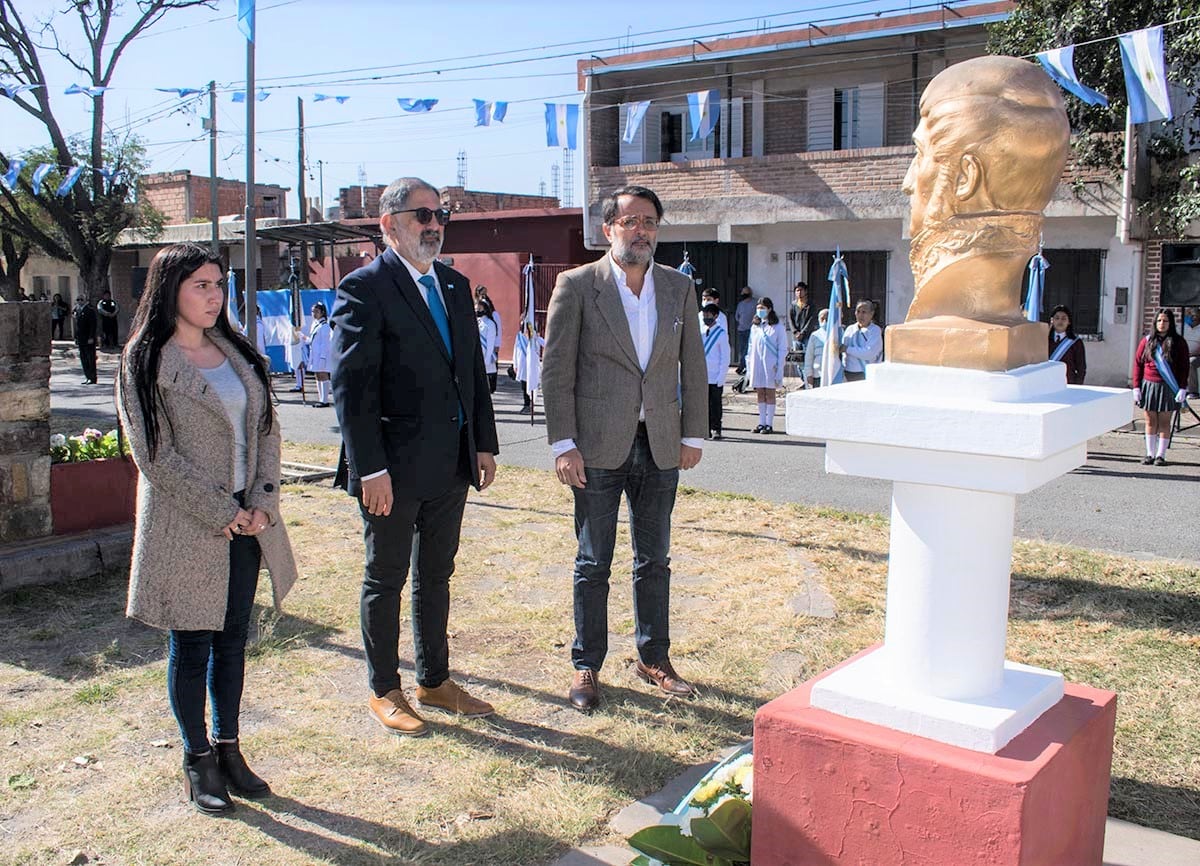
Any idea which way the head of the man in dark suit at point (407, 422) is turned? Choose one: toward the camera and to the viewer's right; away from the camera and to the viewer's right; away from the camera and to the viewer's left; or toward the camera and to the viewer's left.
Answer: toward the camera and to the viewer's right

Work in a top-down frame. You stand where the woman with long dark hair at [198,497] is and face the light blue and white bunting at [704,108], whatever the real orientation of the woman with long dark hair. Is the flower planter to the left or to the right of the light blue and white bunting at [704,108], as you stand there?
left

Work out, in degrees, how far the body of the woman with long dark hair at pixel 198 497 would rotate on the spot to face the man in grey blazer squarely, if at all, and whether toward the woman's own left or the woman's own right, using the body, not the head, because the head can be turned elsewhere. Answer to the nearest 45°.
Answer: approximately 45° to the woman's own left

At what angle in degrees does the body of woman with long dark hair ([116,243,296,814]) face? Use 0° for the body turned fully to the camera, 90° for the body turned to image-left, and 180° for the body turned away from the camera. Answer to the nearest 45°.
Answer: approximately 315°

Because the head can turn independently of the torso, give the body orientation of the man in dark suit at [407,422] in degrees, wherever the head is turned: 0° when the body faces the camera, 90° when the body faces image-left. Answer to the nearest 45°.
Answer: approximately 315°
